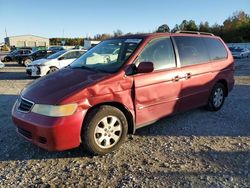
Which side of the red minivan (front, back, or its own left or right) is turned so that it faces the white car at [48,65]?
right

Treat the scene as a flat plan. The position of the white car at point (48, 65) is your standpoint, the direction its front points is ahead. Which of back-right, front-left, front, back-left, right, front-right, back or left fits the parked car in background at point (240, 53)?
back

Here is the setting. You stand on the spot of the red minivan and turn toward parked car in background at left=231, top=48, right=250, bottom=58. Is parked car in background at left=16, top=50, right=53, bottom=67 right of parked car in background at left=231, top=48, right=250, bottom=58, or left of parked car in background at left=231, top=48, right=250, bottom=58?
left

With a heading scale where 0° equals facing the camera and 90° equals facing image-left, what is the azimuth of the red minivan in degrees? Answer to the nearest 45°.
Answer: approximately 45°

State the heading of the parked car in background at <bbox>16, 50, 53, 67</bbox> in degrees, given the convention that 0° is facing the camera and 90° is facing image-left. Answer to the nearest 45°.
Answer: approximately 45°

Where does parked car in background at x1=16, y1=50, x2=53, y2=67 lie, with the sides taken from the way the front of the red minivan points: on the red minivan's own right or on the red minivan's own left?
on the red minivan's own right

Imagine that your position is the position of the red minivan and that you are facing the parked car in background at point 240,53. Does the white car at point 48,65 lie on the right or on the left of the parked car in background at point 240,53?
left

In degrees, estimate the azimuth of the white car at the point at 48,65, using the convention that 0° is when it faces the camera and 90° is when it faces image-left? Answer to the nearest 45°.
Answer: approximately 45°

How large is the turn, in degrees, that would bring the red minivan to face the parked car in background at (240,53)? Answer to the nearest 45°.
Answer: approximately 180°

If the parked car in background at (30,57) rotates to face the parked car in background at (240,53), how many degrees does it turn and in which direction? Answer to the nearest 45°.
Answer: approximately 135° to its left
